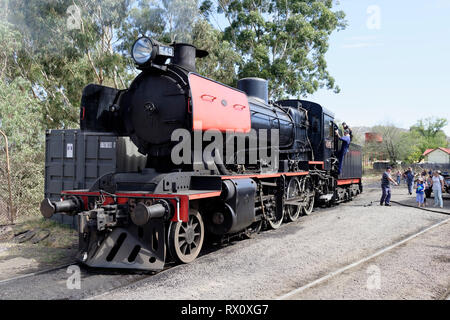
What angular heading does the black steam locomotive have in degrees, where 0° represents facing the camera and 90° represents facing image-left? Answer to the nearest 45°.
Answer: approximately 45°

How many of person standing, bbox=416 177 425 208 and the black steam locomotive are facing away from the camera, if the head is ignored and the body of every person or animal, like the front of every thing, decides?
0

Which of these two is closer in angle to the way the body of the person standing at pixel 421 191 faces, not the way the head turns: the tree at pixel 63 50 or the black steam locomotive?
the black steam locomotive

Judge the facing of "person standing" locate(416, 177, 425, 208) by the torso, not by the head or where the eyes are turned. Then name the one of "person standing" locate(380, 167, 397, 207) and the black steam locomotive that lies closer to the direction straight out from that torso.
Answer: the black steam locomotive

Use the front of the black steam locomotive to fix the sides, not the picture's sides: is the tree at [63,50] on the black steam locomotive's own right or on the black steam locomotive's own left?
on the black steam locomotive's own right

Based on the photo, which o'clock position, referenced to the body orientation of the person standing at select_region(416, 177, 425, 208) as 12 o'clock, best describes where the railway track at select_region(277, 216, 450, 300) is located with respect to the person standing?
The railway track is roughly at 12 o'clock from the person standing.

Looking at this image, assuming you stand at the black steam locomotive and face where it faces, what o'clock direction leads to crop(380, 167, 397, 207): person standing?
The person standing is roughly at 6 o'clock from the black steam locomotive.

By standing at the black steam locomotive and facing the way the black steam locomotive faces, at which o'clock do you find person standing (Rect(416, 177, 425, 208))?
The person standing is roughly at 6 o'clock from the black steam locomotive.

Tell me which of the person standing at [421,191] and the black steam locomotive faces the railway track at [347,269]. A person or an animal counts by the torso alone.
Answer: the person standing

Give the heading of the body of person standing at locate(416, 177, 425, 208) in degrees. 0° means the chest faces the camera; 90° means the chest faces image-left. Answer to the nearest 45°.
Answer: approximately 0°

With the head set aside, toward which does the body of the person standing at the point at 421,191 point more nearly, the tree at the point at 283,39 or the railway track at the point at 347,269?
the railway track

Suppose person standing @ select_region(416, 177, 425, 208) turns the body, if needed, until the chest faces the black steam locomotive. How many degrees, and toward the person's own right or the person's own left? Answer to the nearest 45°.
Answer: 0° — they already face it

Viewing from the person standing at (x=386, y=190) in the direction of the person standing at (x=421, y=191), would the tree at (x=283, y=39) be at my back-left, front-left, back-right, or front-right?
back-left
